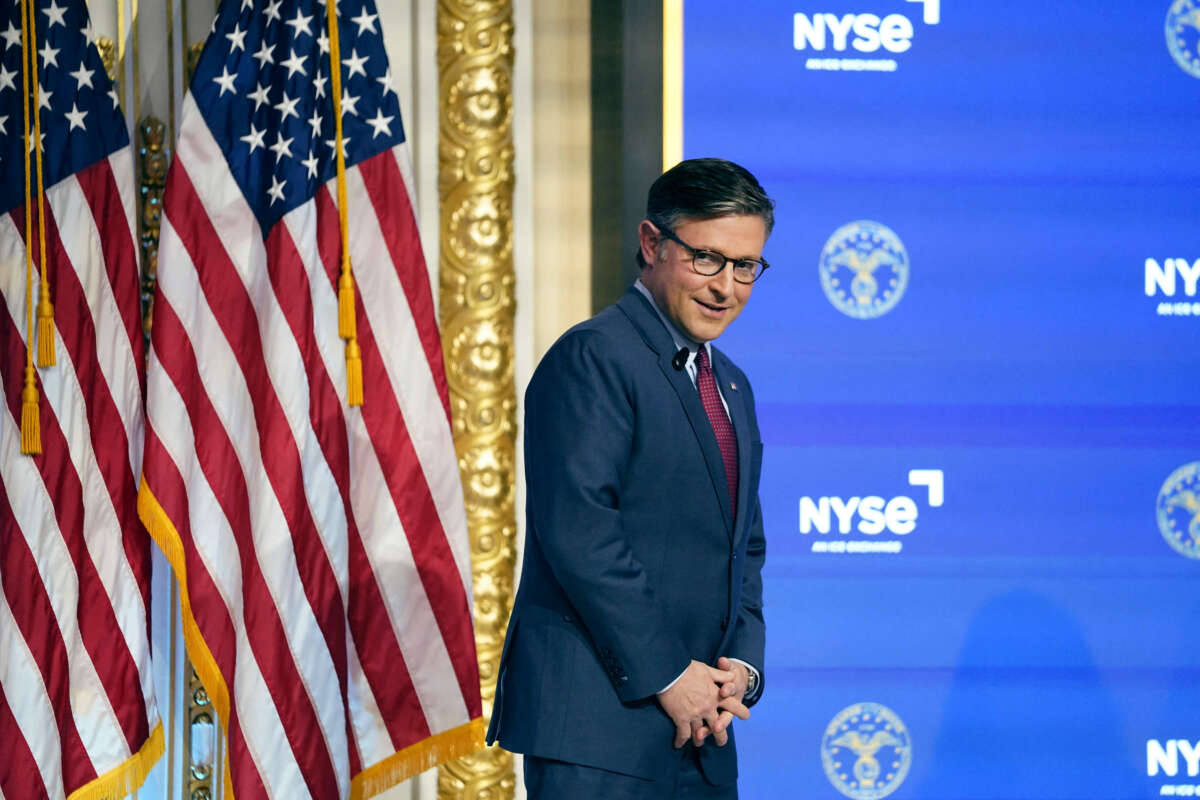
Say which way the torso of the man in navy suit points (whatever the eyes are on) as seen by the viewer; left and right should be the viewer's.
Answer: facing the viewer and to the right of the viewer

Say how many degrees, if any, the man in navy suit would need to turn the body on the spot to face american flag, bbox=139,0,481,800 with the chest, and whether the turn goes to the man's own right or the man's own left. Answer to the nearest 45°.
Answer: approximately 180°

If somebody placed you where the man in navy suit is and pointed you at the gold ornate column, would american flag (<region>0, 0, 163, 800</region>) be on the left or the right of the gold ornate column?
left

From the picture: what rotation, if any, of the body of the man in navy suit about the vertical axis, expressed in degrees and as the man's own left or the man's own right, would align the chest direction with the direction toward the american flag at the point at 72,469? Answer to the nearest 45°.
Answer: approximately 180°
